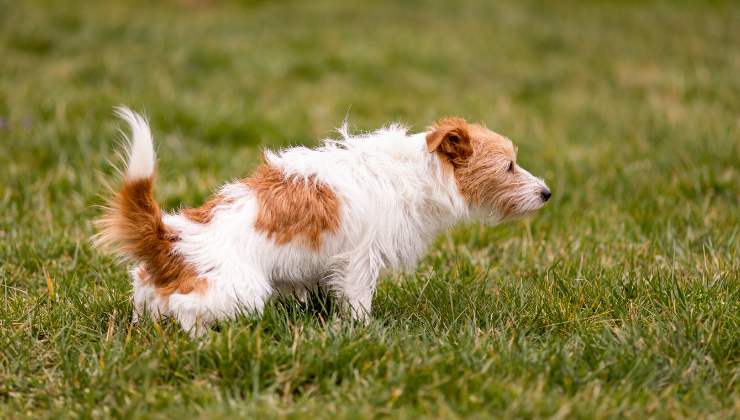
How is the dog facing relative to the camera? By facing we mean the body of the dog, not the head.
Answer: to the viewer's right
